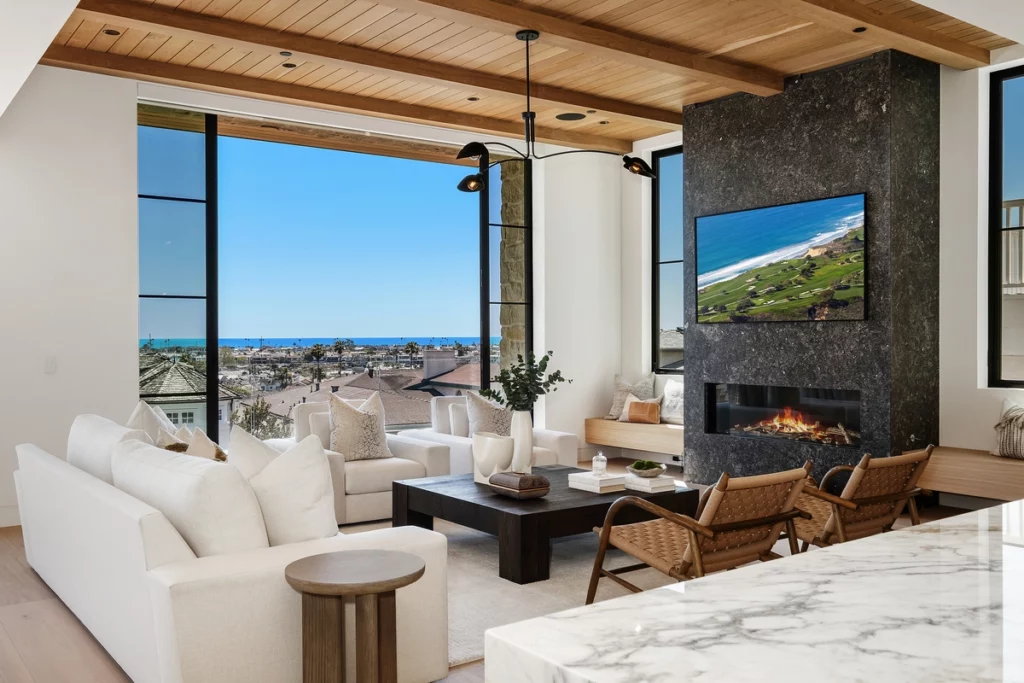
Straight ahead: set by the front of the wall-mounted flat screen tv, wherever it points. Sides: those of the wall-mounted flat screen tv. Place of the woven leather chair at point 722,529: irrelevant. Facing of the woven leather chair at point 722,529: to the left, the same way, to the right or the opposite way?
to the right

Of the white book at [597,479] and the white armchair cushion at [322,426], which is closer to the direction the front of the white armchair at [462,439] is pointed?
the white book

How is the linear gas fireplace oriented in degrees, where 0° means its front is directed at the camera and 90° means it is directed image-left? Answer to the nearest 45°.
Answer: approximately 45°

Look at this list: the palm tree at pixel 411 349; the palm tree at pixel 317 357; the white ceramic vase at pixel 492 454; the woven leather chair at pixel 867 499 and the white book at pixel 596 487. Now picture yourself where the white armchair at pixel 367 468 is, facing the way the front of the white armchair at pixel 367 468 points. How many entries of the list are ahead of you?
3

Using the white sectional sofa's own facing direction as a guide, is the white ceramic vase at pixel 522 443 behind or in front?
in front

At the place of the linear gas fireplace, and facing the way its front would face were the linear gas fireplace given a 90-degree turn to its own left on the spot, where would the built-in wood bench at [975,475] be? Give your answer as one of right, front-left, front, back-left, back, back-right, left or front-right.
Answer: front

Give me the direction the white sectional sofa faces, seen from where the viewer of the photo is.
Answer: facing away from the viewer and to the right of the viewer

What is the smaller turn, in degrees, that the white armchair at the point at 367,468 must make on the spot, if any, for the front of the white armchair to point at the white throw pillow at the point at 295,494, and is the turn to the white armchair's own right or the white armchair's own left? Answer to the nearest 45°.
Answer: approximately 45° to the white armchair's own right

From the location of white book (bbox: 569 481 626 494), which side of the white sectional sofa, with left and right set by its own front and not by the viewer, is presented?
front

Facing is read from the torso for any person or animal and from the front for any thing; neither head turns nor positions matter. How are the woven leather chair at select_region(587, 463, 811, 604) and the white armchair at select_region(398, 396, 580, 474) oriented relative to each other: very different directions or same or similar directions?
very different directions

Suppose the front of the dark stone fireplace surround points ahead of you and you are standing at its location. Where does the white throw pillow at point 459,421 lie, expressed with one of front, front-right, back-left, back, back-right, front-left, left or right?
front-right

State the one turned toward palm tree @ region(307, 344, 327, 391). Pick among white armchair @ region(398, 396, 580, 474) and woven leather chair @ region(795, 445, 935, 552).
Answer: the woven leather chair

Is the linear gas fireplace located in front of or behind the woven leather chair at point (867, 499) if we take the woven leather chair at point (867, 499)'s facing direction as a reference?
in front

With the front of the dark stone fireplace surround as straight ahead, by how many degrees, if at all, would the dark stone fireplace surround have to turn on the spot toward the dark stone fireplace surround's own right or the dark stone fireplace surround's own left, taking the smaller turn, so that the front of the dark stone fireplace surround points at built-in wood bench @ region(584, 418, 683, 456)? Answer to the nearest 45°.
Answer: approximately 90° to the dark stone fireplace surround's own right

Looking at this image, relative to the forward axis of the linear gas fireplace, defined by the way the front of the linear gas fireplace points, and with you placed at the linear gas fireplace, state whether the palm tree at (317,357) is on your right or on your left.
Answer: on your right

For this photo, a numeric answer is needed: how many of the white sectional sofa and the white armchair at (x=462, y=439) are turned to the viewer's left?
0

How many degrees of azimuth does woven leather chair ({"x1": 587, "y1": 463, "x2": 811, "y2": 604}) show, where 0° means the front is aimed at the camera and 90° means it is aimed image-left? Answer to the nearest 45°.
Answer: approximately 135°

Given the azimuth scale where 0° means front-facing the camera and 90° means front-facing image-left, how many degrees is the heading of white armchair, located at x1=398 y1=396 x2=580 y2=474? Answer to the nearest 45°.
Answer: approximately 315°

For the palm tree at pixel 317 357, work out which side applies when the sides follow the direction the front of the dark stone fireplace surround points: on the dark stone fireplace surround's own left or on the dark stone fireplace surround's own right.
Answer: on the dark stone fireplace surround's own right
